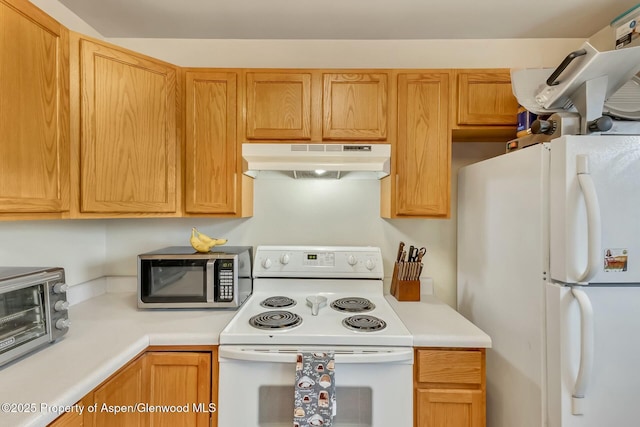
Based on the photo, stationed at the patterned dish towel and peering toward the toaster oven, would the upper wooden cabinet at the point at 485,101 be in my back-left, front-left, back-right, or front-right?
back-right

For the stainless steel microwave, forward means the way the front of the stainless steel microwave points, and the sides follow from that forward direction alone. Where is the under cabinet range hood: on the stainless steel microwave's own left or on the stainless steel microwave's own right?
on the stainless steel microwave's own left

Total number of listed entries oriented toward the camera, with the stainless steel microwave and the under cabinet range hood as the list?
2

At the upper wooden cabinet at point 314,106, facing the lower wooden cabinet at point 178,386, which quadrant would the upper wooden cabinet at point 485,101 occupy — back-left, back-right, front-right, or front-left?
back-left

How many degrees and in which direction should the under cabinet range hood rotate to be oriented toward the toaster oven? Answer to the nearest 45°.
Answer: approximately 45° to its right
